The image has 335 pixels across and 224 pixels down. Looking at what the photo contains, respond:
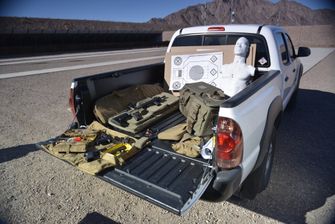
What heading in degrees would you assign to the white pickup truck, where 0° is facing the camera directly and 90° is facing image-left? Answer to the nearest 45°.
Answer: approximately 225°
